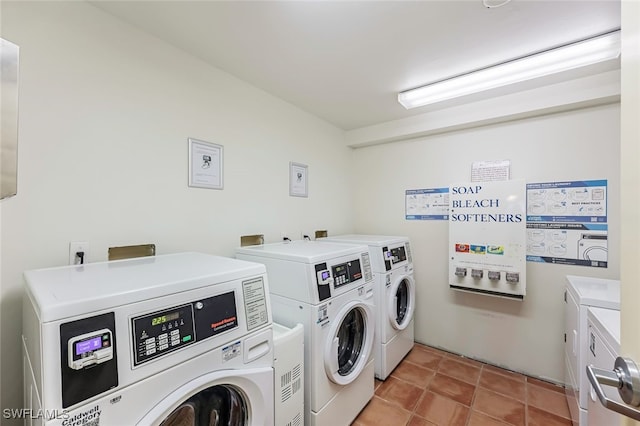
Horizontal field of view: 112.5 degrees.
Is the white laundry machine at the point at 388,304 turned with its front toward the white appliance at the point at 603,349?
yes

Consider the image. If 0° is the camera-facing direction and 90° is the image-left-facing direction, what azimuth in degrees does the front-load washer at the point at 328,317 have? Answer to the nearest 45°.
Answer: approximately 315°

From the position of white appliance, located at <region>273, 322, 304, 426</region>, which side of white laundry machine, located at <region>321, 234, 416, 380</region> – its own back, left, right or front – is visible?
right

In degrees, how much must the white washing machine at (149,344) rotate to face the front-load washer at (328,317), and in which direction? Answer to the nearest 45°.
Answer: approximately 45° to its left

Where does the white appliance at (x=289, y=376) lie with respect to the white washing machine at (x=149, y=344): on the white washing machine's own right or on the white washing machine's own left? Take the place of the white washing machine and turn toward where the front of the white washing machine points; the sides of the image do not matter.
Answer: on the white washing machine's own left

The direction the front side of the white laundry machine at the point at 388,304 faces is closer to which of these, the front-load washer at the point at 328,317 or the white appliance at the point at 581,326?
the white appliance

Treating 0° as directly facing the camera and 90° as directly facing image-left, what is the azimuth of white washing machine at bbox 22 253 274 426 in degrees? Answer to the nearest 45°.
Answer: approximately 315°

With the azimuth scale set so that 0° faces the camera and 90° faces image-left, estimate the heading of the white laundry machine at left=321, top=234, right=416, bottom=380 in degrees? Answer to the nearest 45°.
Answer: approximately 315°
